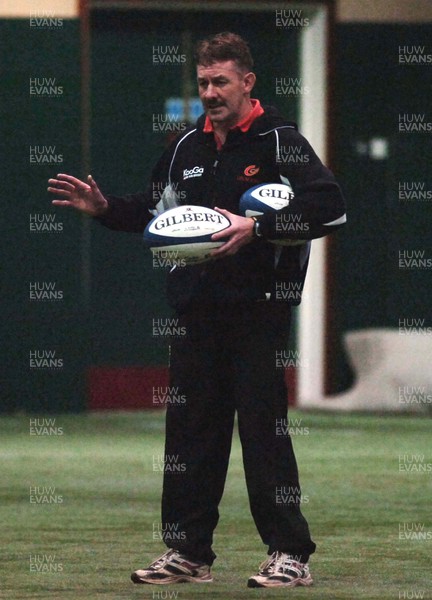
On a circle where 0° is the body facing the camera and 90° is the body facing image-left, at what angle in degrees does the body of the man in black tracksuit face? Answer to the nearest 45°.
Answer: approximately 45°

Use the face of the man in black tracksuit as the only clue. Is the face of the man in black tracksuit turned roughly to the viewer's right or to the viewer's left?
to the viewer's left
